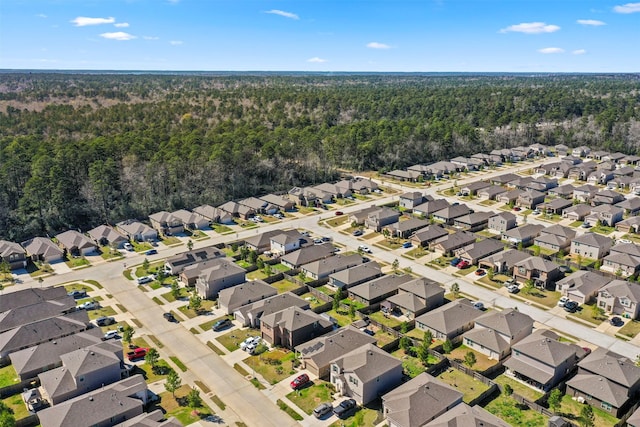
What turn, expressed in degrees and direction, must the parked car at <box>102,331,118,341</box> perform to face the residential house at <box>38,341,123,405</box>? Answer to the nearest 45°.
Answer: approximately 45° to its left

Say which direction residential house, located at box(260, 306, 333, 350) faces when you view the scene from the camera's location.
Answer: facing the viewer and to the left of the viewer

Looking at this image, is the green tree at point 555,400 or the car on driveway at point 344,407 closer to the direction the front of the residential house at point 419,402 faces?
the car on driveway

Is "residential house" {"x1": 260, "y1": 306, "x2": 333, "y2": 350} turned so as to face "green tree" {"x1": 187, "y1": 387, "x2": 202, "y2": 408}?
yes

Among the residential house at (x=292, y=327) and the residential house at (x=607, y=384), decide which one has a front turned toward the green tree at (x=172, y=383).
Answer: the residential house at (x=292, y=327)
